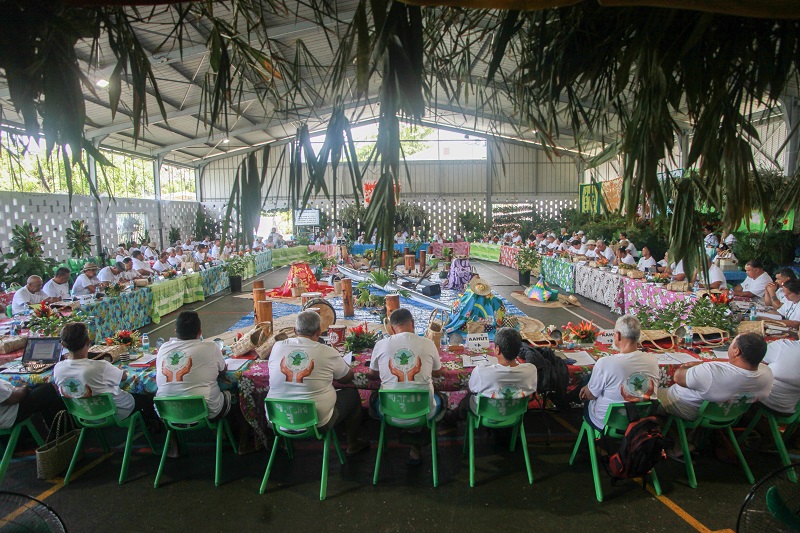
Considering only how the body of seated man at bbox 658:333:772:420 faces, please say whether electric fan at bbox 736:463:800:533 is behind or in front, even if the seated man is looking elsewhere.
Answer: behind

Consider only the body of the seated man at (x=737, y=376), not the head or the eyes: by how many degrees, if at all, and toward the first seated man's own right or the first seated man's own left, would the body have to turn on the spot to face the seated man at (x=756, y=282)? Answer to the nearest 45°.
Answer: approximately 45° to the first seated man's own right

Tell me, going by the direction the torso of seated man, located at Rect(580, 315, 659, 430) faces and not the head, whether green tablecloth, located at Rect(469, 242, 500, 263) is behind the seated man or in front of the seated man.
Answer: in front

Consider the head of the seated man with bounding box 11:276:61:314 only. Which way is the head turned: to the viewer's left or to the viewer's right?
to the viewer's right

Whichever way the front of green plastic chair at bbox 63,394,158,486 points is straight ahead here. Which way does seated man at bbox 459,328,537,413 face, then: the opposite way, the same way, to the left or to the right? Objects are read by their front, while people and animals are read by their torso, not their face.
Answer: the same way

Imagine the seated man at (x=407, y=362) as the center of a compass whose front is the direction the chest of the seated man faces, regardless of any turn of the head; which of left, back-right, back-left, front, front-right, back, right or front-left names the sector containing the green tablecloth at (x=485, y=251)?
front

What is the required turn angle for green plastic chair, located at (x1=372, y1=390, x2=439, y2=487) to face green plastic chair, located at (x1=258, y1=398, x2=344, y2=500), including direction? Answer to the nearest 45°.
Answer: approximately 90° to its left

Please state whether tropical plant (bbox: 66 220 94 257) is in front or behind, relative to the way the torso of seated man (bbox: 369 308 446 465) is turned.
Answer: in front

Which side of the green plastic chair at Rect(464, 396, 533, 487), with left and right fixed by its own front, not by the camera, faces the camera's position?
back

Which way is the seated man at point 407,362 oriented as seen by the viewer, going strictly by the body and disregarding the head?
away from the camera

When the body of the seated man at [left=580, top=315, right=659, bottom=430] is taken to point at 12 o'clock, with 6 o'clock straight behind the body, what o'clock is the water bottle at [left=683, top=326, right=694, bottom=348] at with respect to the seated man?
The water bottle is roughly at 2 o'clock from the seated man.

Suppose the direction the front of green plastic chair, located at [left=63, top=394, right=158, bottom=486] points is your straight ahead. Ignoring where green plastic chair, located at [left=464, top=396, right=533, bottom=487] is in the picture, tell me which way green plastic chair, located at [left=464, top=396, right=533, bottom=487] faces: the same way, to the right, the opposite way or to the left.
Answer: the same way

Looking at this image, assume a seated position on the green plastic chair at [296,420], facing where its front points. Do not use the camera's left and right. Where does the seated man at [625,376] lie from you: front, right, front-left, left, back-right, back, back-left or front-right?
front-right

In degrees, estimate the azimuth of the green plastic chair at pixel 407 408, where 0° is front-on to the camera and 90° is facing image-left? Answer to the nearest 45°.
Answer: approximately 180°

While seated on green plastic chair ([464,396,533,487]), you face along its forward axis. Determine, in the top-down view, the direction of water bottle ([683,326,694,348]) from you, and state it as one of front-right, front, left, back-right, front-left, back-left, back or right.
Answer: front-right

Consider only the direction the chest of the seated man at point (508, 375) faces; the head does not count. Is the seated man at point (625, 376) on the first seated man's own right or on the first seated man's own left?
on the first seated man's own right

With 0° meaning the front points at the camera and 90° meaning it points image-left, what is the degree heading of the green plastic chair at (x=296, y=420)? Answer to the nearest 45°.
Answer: approximately 225°

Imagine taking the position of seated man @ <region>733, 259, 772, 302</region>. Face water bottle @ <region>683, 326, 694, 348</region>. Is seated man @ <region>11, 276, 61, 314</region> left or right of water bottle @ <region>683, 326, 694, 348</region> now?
right

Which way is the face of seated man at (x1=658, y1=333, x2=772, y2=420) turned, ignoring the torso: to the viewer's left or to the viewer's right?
to the viewer's left

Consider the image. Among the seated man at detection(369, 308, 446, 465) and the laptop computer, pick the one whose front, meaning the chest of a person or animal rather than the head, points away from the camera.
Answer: the seated man
